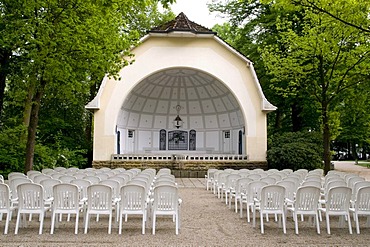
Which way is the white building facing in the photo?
toward the camera

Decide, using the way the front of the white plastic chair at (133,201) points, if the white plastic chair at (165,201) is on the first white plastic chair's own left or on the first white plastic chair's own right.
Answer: on the first white plastic chair's own right

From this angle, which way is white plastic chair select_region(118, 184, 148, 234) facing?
away from the camera

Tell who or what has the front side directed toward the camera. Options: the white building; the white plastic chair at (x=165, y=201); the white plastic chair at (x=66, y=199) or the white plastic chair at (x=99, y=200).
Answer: the white building

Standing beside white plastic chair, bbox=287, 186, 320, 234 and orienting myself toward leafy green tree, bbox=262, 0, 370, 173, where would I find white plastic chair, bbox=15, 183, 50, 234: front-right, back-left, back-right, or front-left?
back-left

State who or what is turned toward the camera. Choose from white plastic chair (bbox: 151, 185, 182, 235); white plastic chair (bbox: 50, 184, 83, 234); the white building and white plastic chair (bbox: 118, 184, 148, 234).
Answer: the white building

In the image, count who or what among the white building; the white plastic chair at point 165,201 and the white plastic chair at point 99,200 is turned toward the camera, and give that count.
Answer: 1

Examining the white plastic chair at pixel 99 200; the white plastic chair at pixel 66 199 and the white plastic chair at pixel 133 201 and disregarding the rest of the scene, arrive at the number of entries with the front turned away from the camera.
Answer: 3

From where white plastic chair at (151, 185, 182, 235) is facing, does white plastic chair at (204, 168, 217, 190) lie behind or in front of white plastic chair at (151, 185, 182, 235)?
in front

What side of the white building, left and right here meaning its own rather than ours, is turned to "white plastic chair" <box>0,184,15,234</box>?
front

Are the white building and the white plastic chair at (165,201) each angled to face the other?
yes

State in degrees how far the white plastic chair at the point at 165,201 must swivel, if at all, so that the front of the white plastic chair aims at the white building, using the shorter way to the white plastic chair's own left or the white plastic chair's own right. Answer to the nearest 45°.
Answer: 0° — it already faces it

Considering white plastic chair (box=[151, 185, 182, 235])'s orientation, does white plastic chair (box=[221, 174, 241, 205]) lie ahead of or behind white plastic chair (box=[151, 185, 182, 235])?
ahead

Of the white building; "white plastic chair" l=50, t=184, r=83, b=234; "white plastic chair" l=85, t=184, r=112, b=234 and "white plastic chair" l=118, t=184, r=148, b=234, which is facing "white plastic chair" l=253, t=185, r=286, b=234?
the white building

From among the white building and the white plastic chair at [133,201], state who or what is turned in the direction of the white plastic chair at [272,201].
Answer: the white building

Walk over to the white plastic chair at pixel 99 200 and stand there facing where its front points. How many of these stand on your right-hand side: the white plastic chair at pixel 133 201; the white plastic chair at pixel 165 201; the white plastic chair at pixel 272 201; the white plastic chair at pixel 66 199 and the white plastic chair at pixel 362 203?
4

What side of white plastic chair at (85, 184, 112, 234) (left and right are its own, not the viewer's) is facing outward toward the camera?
back

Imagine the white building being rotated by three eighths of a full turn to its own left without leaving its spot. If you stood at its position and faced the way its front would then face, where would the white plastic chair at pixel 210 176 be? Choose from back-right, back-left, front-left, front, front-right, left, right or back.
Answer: back-right

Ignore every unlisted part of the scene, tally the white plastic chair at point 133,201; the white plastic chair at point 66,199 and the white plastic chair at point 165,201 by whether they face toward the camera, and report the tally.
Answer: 0

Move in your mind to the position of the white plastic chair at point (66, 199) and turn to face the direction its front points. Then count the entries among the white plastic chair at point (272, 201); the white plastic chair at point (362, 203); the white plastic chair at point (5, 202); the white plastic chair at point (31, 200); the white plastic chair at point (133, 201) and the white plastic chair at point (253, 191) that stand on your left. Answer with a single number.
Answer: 2
